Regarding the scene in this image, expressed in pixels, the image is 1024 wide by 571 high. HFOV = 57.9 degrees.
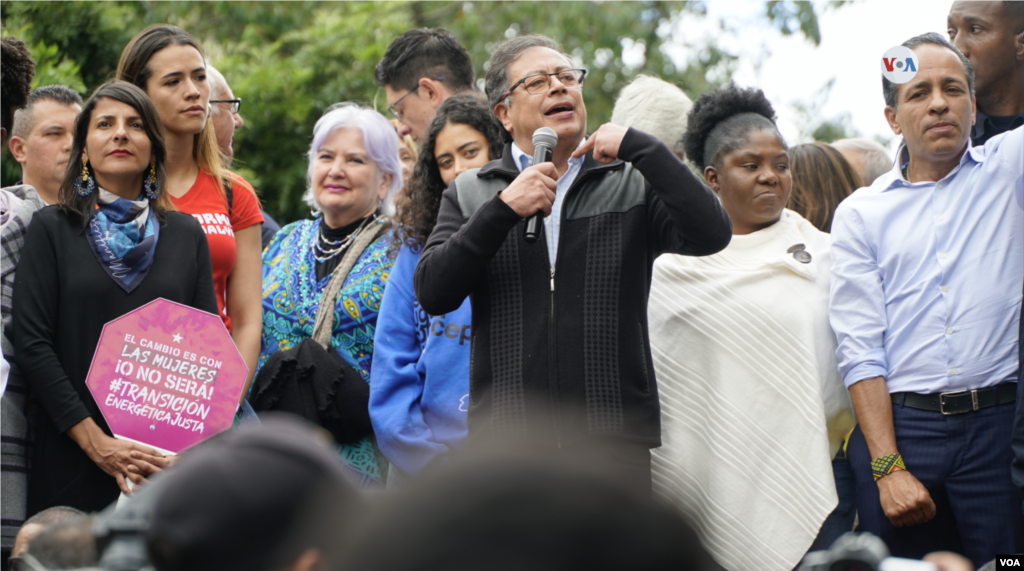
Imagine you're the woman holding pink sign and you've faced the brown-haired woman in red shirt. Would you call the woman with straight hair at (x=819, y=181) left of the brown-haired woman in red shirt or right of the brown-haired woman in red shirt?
right

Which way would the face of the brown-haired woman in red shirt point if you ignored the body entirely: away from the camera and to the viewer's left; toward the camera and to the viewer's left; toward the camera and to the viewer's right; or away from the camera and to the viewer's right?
toward the camera and to the viewer's right

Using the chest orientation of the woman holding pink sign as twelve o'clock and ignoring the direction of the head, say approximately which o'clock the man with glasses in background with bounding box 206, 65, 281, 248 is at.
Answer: The man with glasses in background is roughly at 7 o'clock from the woman holding pink sign.

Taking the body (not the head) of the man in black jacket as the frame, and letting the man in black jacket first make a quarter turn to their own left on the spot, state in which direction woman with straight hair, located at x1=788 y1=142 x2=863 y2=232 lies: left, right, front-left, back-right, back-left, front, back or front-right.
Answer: front-left

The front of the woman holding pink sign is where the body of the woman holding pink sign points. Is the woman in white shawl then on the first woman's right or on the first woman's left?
on the first woman's left

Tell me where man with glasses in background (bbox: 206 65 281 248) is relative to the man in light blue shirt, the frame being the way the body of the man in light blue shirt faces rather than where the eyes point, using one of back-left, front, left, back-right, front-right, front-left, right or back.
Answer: right

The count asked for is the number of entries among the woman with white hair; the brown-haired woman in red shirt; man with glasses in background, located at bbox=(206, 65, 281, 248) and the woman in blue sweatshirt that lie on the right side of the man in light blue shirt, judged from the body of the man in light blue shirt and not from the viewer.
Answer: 4

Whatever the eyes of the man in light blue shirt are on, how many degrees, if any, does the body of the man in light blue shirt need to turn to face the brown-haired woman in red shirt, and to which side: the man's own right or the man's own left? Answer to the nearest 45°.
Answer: approximately 90° to the man's own right

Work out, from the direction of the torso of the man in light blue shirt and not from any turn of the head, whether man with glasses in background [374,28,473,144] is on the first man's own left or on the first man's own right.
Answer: on the first man's own right

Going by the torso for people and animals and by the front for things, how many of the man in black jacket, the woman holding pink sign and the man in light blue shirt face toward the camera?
3

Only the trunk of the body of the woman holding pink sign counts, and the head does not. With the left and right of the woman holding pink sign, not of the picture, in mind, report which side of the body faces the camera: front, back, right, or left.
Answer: front

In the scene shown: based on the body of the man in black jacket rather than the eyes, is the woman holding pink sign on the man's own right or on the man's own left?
on the man's own right
